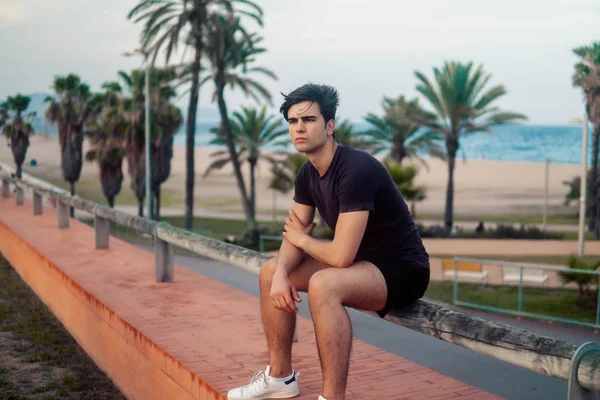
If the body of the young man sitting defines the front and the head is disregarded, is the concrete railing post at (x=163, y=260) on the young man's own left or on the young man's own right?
on the young man's own right

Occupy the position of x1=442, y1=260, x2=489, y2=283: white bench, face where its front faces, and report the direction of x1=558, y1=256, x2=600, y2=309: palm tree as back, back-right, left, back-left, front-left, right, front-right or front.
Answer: front-left

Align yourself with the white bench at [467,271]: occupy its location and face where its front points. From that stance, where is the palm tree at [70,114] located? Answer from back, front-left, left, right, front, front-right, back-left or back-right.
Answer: back-right

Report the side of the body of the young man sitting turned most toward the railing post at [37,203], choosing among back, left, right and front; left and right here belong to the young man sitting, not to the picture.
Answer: right

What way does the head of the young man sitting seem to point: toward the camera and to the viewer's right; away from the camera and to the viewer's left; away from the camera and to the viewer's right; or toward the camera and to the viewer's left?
toward the camera and to the viewer's left

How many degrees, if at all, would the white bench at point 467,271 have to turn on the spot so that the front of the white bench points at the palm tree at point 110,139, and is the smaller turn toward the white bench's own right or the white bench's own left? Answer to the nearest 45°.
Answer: approximately 135° to the white bench's own right

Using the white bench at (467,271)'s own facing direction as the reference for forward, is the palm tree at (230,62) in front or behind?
behind

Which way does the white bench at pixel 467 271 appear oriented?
toward the camera

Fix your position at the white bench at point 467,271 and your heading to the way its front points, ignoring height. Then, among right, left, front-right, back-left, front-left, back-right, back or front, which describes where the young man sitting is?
front

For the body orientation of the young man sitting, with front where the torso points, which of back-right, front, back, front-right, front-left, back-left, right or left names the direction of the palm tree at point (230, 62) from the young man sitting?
back-right

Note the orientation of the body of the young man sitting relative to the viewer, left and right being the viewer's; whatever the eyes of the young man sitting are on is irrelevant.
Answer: facing the viewer and to the left of the viewer

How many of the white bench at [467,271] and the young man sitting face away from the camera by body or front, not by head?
0

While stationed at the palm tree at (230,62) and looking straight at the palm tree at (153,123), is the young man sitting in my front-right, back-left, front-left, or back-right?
back-left

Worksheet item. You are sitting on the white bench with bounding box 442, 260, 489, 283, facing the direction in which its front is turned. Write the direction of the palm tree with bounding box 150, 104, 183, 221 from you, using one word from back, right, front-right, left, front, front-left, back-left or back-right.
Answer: back-right

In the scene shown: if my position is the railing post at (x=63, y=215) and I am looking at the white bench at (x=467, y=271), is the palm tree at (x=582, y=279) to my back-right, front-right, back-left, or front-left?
front-right
